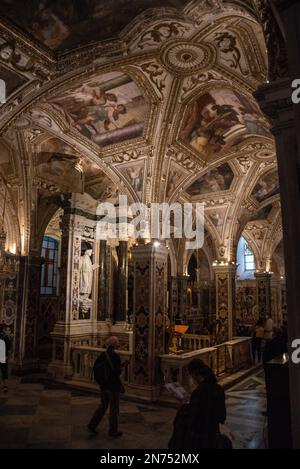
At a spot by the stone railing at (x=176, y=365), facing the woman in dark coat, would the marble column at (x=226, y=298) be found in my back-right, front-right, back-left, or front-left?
back-left

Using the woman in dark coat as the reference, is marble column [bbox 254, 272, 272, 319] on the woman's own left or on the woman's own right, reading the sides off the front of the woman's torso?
on the woman's own right

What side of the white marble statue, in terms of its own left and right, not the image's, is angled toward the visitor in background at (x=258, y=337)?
front

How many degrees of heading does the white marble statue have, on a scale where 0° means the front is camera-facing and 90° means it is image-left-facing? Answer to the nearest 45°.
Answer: approximately 270°

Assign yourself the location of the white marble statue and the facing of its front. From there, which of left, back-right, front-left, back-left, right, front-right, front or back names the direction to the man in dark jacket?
right

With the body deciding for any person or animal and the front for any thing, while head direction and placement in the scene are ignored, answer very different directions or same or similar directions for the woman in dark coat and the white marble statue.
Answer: very different directions
